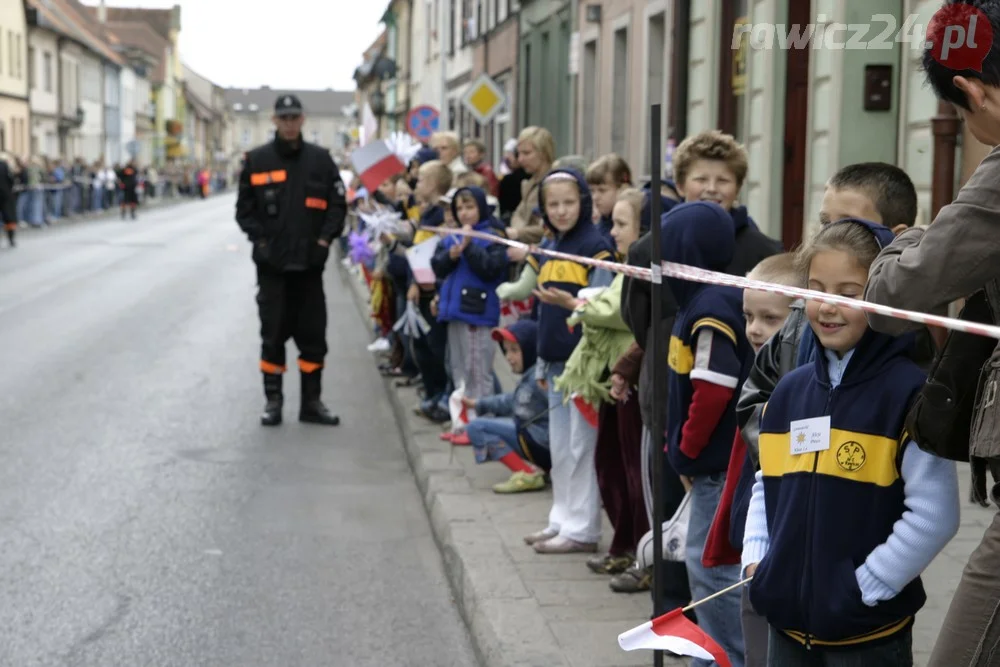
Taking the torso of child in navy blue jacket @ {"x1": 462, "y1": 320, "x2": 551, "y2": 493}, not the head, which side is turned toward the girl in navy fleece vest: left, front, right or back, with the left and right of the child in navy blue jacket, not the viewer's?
left

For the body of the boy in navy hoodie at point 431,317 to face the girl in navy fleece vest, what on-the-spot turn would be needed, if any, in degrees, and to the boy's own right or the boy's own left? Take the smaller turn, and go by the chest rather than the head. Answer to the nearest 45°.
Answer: approximately 90° to the boy's own left

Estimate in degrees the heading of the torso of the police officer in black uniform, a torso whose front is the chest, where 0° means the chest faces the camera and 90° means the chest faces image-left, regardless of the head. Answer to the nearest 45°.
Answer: approximately 0°

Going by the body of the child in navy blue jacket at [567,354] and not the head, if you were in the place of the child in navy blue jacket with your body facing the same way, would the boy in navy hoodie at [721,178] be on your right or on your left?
on your left

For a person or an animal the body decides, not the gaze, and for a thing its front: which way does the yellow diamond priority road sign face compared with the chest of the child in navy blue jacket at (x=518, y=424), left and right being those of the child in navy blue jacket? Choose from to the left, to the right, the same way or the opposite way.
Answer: to the left

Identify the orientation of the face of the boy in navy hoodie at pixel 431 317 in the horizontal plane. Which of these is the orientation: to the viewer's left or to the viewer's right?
to the viewer's left

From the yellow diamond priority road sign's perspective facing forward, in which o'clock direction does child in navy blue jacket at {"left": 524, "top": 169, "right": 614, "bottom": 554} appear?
The child in navy blue jacket is roughly at 12 o'clock from the yellow diamond priority road sign.

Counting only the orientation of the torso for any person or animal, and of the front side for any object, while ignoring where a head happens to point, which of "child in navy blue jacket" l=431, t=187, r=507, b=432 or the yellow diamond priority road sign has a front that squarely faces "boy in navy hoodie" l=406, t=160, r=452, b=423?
the yellow diamond priority road sign

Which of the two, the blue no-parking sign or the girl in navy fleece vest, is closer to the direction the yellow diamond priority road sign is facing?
the girl in navy fleece vest

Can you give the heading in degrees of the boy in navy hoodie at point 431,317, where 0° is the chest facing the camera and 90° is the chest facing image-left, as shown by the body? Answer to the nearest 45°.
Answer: approximately 90°

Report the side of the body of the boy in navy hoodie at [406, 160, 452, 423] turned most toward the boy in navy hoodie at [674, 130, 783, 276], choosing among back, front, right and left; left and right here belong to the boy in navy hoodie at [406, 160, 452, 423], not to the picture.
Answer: left

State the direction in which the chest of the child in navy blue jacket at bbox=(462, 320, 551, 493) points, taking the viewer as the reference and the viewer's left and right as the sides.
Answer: facing to the left of the viewer
